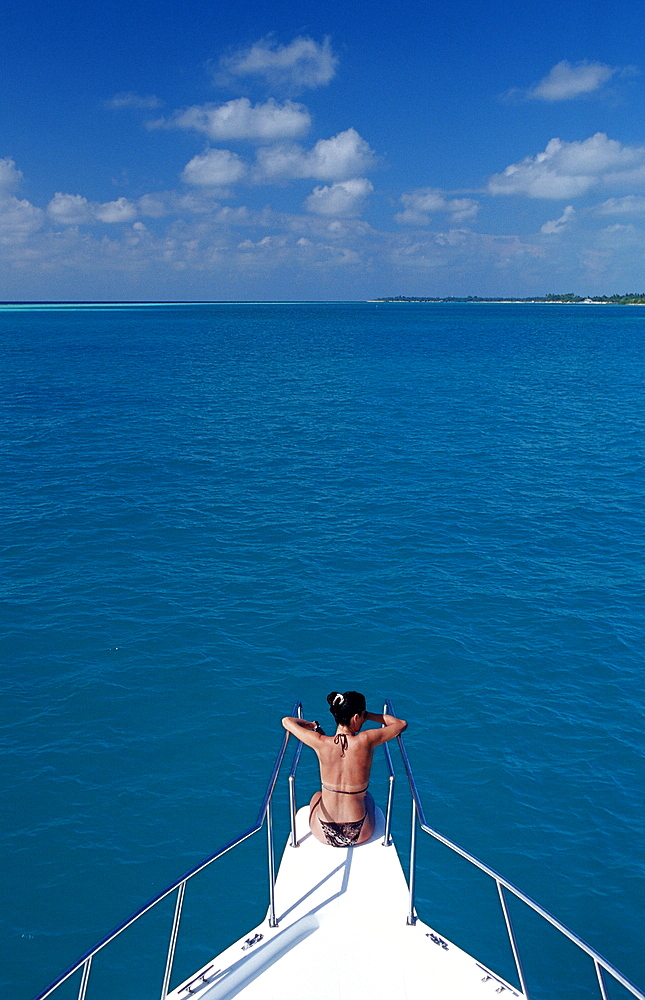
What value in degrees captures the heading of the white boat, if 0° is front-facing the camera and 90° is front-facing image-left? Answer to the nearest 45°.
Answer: approximately 180°

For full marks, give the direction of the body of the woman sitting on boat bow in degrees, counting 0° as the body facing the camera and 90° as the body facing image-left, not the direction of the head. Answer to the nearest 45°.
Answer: approximately 180°
